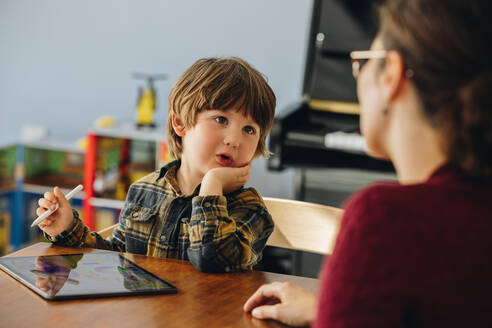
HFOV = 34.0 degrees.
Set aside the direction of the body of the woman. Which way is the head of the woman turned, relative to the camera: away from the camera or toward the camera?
away from the camera

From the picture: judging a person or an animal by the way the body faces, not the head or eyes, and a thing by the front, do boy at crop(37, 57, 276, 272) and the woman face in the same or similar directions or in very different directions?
very different directions

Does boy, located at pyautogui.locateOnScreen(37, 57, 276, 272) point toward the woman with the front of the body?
yes

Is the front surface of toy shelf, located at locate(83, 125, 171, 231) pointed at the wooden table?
yes

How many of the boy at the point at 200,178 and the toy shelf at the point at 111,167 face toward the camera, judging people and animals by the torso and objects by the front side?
2

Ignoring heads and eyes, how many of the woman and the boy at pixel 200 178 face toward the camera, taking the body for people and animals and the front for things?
1

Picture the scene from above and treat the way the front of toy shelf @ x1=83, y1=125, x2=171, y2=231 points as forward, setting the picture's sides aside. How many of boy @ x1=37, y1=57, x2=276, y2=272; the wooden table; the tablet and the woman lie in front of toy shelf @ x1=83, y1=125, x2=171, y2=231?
4

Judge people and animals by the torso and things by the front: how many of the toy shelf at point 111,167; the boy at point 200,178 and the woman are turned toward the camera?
2

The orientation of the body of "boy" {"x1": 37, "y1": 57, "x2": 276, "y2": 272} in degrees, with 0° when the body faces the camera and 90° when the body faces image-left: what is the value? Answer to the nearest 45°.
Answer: approximately 0°

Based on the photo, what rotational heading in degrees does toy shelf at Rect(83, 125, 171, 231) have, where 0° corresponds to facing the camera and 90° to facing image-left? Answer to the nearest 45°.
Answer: approximately 0°

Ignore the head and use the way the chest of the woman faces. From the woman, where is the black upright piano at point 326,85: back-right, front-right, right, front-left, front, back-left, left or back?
front-right

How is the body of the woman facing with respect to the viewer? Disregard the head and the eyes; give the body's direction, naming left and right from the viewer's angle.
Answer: facing away from the viewer and to the left of the viewer
